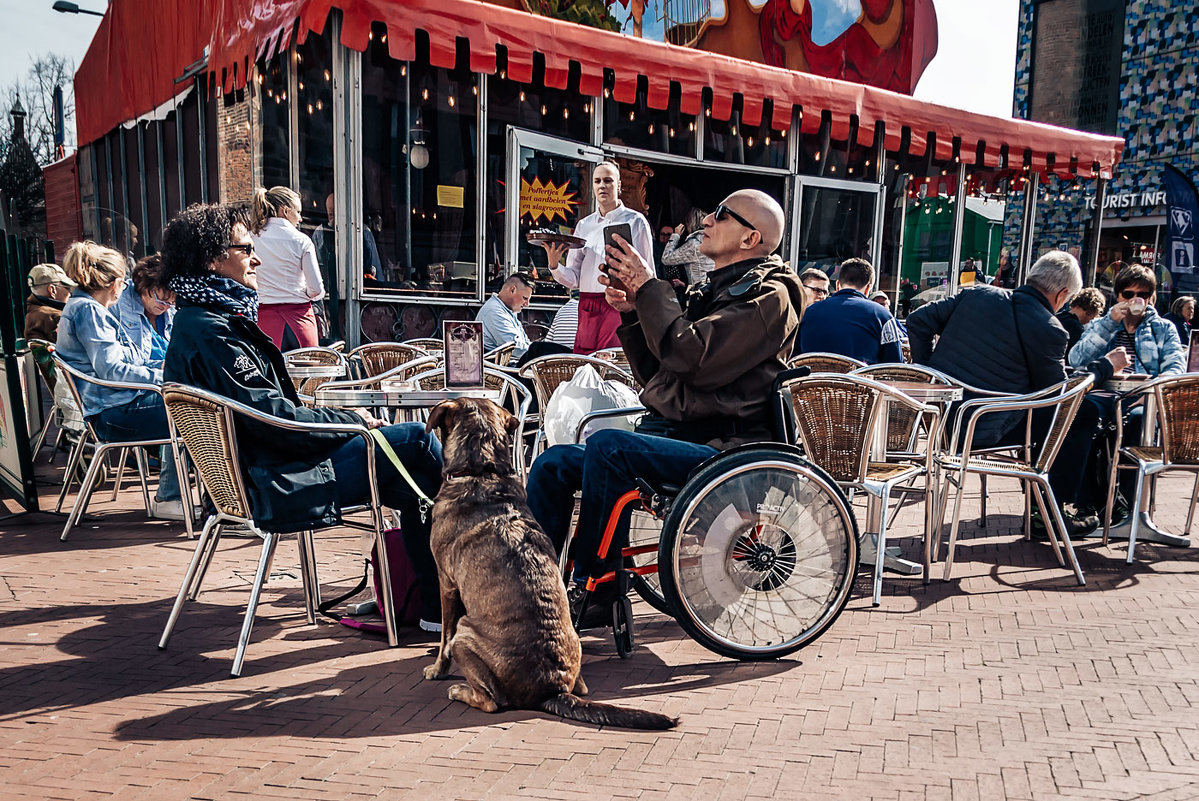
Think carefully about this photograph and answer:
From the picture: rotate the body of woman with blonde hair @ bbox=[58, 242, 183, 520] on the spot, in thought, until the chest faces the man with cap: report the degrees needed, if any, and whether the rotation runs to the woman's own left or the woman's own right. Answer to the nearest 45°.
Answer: approximately 90° to the woman's own left

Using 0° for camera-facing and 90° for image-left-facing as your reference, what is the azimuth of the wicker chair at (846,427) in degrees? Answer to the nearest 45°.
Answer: approximately 225°

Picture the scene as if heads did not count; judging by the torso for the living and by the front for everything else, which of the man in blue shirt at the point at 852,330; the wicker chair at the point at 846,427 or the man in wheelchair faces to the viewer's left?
the man in wheelchair

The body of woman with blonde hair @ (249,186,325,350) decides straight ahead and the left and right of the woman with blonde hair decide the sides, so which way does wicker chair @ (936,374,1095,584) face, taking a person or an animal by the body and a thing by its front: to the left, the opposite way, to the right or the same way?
to the left

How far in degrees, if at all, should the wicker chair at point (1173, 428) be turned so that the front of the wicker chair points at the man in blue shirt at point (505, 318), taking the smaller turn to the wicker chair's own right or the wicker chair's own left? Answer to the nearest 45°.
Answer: approximately 45° to the wicker chair's own left

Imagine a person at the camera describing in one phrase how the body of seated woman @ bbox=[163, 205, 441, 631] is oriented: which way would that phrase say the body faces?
to the viewer's right

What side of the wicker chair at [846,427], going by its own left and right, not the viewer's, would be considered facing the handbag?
back

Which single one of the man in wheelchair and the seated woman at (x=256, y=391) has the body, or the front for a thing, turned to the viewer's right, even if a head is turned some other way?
the seated woman

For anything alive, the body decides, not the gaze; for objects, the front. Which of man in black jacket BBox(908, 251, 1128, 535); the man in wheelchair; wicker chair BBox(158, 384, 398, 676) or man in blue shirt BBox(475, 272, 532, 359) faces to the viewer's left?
the man in wheelchair

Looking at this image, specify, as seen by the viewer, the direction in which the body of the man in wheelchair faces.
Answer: to the viewer's left

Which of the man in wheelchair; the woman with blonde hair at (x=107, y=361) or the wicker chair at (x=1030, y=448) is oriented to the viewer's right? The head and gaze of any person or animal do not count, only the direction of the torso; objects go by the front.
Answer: the woman with blonde hair

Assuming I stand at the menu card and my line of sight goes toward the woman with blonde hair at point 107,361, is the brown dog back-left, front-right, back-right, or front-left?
back-left

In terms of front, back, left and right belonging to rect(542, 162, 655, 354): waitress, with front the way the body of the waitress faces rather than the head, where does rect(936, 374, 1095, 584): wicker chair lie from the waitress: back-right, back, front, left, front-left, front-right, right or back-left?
front-left

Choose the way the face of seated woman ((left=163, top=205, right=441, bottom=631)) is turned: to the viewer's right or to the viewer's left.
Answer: to the viewer's right

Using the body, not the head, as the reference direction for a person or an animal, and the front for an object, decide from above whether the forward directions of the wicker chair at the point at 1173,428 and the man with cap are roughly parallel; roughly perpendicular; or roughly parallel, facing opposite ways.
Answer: roughly perpendicular

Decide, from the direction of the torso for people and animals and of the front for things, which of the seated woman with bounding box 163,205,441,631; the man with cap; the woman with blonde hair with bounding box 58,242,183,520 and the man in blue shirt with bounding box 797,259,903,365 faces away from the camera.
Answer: the man in blue shirt
